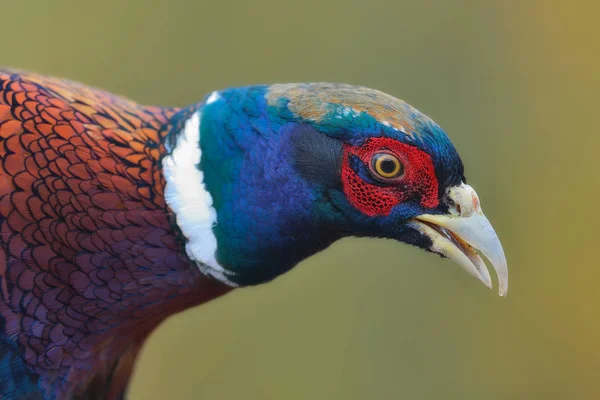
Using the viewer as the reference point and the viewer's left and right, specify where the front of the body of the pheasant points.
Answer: facing to the right of the viewer
